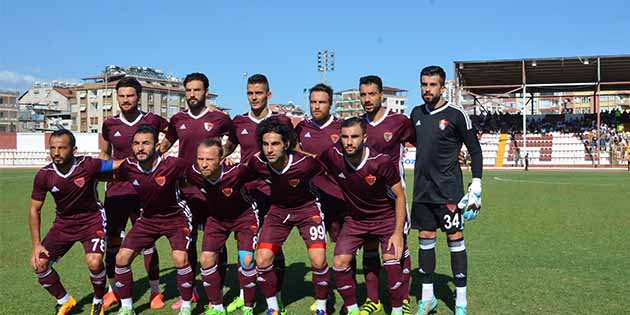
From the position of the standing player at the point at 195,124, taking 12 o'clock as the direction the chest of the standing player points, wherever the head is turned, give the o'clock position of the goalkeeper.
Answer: The goalkeeper is roughly at 10 o'clock from the standing player.

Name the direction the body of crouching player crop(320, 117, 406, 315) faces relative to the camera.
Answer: toward the camera

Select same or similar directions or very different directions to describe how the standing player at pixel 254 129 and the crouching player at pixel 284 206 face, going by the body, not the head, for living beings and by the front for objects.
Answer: same or similar directions

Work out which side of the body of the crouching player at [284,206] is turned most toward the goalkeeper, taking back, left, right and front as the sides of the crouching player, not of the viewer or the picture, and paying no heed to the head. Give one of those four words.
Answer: left

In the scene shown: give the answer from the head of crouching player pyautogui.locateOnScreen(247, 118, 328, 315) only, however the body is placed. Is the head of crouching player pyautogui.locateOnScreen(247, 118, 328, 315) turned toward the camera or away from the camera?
toward the camera

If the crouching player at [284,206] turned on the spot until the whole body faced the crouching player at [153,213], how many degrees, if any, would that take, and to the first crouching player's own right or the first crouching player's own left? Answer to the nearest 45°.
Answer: approximately 90° to the first crouching player's own right

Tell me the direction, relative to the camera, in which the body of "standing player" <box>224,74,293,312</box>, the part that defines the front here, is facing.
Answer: toward the camera

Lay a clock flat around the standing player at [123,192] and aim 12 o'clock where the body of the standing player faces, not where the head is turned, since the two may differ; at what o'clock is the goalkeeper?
The goalkeeper is roughly at 10 o'clock from the standing player.

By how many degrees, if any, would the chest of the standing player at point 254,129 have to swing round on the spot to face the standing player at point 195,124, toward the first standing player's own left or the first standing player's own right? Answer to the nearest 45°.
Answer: approximately 90° to the first standing player's own right

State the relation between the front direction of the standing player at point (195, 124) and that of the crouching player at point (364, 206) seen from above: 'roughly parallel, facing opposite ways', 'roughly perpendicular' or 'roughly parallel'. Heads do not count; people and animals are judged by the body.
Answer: roughly parallel

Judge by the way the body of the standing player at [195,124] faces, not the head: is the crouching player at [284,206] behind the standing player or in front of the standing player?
in front

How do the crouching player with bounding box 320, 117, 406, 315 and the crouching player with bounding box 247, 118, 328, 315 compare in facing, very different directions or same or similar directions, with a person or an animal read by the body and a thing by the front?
same or similar directions

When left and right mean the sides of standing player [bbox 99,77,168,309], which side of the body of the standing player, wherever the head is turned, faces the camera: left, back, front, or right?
front

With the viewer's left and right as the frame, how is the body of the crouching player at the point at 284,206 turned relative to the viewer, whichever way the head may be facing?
facing the viewer

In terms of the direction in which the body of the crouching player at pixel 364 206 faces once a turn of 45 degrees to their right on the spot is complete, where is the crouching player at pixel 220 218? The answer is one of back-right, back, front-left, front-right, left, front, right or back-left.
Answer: front-right

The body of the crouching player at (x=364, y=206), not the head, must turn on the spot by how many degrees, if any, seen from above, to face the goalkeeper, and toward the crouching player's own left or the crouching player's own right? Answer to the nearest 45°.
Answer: approximately 90° to the crouching player's own left

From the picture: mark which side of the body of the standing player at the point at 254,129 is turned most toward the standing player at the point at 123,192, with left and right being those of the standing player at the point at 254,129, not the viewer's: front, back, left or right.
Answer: right
